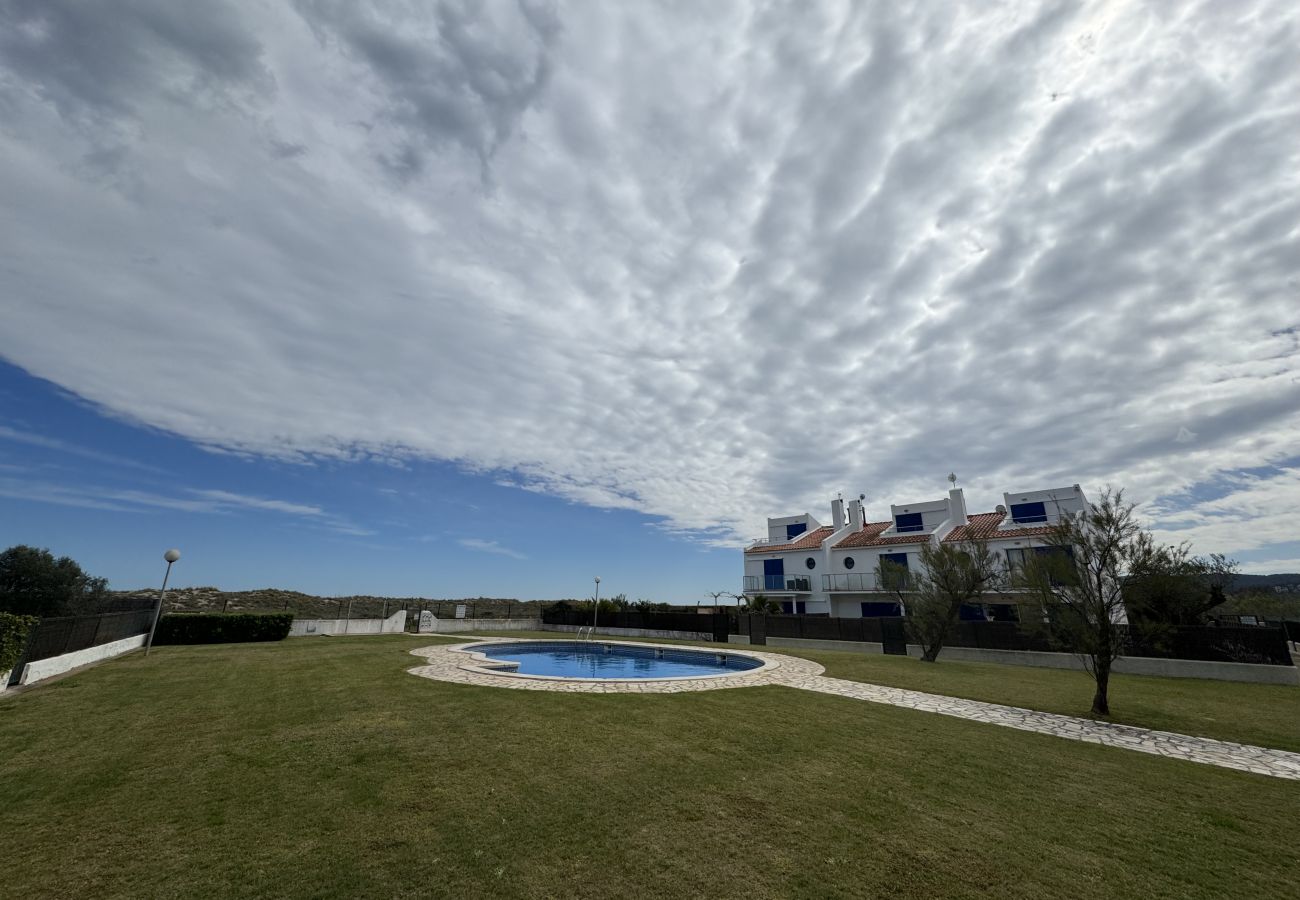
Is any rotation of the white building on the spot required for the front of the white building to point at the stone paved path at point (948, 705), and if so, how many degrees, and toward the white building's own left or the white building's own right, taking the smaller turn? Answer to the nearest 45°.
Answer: approximately 45° to the white building's own left

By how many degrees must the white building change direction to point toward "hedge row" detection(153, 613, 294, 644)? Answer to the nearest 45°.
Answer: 0° — it already faces it

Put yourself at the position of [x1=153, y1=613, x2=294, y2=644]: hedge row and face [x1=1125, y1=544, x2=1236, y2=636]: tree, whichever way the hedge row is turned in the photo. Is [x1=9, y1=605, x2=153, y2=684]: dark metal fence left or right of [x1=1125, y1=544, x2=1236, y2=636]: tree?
right

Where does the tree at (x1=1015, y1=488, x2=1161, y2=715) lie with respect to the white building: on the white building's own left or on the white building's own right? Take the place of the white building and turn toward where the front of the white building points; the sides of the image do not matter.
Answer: on the white building's own left

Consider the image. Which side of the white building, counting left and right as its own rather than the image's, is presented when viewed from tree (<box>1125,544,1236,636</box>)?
left

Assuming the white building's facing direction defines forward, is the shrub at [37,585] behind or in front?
in front

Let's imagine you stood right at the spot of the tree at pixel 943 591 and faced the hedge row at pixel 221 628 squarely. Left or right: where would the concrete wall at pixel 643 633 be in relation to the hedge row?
right

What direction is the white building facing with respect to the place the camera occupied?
facing the viewer and to the left of the viewer

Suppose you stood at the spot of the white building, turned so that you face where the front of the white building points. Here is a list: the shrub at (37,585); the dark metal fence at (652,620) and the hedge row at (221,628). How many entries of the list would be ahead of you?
3
